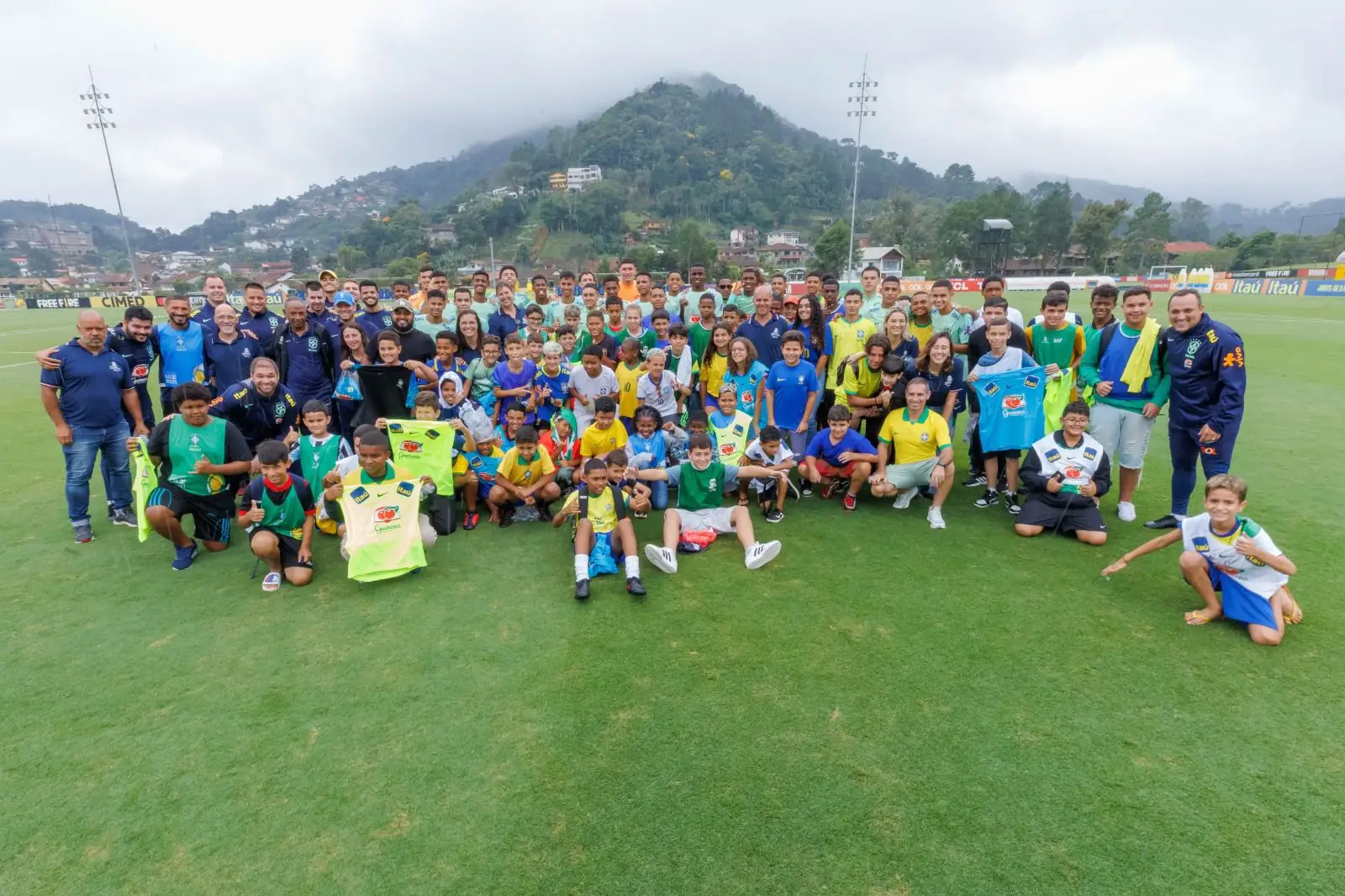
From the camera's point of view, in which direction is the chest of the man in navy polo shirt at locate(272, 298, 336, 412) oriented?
toward the camera

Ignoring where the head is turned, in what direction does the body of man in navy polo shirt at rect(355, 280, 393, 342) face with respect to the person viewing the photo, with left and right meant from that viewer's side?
facing the viewer

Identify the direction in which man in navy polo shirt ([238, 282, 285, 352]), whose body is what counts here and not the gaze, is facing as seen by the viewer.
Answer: toward the camera

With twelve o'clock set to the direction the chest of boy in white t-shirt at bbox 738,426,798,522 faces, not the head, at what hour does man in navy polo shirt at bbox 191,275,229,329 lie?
The man in navy polo shirt is roughly at 3 o'clock from the boy in white t-shirt.

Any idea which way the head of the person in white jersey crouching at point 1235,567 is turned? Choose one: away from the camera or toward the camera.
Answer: toward the camera

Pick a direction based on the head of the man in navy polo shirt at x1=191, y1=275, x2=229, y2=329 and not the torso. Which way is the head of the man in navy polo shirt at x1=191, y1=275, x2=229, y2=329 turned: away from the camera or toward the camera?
toward the camera

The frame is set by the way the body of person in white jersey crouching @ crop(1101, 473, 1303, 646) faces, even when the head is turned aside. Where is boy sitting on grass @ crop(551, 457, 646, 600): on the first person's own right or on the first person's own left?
on the first person's own right

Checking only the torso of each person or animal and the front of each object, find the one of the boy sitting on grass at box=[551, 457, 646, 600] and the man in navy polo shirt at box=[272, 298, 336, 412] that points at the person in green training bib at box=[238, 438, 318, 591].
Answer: the man in navy polo shirt

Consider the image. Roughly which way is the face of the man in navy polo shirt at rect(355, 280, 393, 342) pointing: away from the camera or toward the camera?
toward the camera

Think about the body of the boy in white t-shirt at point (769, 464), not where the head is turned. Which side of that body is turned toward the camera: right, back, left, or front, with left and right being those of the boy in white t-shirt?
front

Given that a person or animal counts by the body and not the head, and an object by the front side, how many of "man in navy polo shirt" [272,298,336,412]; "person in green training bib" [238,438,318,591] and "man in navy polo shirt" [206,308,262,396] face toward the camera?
3

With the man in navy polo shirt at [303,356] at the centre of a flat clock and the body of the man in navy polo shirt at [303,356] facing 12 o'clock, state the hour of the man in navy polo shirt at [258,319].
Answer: the man in navy polo shirt at [258,319] is roughly at 5 o'clock from the man in navy polo shirt at [303,356].

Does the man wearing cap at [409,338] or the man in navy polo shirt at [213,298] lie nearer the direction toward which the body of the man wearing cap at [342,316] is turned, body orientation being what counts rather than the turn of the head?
the man wearing cap

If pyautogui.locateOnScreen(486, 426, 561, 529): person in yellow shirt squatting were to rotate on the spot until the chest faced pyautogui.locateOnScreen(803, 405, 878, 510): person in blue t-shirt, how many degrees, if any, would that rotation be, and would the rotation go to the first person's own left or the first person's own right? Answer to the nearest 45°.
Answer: approximately 90° to the first person's own left

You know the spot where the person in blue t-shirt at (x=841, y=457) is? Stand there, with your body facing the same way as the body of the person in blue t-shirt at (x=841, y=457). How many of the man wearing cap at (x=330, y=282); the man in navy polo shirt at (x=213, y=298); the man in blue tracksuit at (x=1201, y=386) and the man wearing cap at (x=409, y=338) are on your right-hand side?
3

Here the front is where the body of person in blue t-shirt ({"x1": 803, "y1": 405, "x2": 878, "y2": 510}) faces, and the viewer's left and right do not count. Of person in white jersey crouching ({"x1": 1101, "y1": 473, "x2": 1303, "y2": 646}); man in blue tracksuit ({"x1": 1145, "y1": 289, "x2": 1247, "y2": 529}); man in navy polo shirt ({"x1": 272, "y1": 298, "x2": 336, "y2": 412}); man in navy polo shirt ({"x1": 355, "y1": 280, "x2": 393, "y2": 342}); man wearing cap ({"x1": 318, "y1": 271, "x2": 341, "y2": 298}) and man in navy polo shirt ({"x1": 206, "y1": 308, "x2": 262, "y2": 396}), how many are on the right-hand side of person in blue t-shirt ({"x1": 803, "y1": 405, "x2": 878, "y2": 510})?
4
